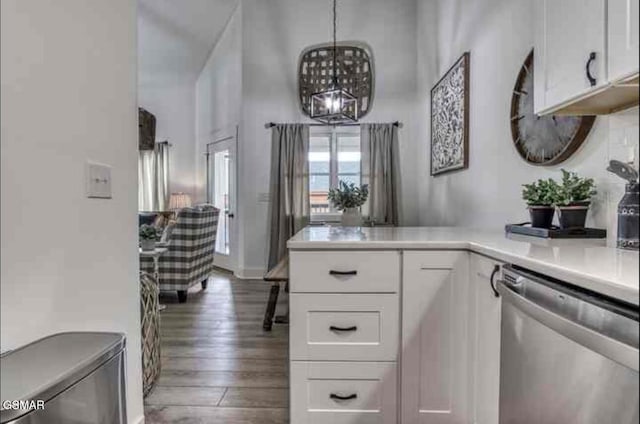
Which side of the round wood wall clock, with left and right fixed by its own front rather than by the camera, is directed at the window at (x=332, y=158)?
right

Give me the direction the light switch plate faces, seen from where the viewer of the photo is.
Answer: facing the viewer and to the right of the viewer

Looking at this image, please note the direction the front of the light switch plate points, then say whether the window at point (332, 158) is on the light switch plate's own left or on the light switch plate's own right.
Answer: on the light switch plate's own left

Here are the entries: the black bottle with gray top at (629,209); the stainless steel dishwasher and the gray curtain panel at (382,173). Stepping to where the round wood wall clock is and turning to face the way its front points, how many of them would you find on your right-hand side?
1

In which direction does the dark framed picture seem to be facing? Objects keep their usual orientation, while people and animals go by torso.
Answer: to the viewer's left

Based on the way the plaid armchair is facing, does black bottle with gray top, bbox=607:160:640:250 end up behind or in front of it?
behind

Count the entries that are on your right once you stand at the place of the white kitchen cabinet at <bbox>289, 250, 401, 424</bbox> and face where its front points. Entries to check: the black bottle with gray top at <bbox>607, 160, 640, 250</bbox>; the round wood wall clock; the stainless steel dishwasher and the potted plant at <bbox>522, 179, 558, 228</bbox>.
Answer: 0

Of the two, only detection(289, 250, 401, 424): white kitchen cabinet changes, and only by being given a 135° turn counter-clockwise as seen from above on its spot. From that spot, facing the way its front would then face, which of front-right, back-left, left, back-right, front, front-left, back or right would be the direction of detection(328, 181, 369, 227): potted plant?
front-left

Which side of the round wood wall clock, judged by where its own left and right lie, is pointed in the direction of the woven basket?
front

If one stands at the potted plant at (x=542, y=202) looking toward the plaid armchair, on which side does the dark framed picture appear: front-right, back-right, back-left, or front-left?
front-right

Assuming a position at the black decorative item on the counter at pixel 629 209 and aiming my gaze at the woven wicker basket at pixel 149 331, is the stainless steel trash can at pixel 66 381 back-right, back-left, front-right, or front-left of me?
front-left

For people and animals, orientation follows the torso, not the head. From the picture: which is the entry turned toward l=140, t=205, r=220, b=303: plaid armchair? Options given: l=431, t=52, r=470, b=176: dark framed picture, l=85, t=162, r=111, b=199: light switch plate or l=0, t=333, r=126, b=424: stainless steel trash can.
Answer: the dark framed picture

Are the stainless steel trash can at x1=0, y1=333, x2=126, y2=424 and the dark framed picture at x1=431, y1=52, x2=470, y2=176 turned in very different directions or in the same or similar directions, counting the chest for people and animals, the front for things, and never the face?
very different directions

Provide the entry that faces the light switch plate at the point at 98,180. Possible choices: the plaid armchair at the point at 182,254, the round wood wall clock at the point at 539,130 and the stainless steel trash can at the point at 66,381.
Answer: the round wood wall clock

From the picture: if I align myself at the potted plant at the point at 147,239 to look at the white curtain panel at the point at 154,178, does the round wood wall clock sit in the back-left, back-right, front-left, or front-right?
back-right

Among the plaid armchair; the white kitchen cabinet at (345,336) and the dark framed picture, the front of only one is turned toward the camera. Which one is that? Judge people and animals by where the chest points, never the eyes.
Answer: the white kitchen cabinet

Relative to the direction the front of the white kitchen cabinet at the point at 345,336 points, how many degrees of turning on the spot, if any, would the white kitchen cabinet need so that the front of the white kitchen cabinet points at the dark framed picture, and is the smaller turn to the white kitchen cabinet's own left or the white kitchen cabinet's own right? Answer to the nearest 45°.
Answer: approximately 135° to the white kitchen cabinet's own left

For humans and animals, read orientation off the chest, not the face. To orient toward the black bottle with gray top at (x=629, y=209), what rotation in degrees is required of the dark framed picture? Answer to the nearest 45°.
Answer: approximately 90° to its left

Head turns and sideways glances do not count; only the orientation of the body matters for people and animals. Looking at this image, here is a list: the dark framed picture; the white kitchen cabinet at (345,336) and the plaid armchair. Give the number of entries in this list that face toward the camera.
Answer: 1

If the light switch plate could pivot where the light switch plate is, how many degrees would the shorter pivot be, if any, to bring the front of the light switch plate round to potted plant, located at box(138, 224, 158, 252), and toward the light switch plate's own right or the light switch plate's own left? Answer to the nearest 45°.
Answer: approximately 135° to the light switch plate's own left

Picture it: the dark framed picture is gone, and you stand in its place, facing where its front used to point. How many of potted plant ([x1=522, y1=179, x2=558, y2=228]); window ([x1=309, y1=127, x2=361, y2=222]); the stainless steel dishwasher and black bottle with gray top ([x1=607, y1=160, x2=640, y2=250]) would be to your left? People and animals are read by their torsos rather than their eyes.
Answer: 3
